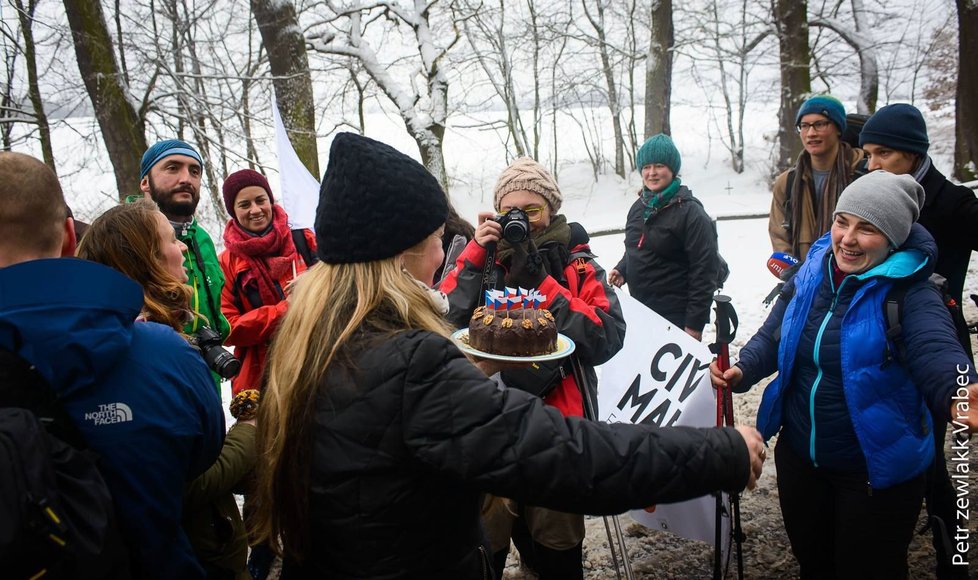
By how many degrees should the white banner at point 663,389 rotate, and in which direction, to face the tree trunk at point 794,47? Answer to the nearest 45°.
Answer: approximately 180°

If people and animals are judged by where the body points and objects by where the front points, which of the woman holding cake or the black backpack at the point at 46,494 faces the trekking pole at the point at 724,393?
the woman holding cake

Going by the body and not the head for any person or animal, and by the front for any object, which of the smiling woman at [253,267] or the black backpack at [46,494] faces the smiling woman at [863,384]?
the smiling woman at [253,267]

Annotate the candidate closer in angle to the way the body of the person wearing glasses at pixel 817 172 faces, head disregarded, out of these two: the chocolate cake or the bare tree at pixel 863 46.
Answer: the chocolate cake

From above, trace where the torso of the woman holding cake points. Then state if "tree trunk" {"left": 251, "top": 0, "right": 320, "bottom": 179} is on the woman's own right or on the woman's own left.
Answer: on the woman's own left

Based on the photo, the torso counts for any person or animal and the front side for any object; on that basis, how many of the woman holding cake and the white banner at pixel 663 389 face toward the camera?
1

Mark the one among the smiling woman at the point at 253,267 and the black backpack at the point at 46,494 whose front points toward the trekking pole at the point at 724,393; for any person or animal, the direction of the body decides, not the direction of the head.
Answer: the smiling woman

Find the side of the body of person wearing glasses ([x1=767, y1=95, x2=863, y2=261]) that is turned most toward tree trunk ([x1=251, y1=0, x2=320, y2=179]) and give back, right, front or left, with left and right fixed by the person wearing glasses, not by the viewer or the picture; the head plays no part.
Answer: right

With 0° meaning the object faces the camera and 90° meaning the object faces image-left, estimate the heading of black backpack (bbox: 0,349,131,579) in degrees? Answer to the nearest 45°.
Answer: approximately 45°

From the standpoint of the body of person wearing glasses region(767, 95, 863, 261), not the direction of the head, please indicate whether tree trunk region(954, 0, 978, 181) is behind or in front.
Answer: behind

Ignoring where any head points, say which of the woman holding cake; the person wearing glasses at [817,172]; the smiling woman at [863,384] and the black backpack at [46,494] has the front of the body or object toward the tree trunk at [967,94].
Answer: the woman holding cake
